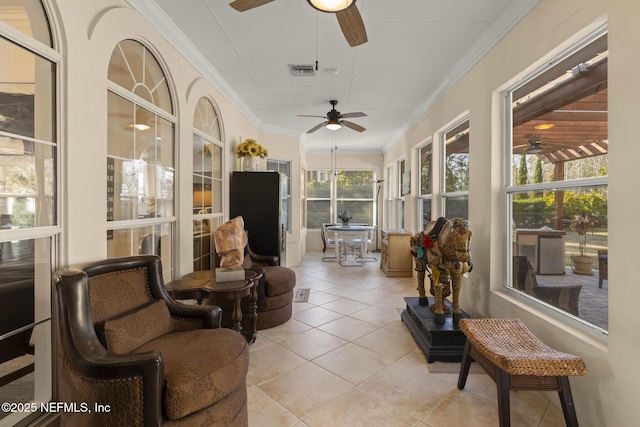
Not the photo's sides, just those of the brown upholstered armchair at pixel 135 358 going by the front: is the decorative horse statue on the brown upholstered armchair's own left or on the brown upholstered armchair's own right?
on the brown upholstered armchair's own left

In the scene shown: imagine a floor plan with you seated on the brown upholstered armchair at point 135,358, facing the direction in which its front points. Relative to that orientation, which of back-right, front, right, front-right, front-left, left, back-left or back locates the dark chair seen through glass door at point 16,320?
back

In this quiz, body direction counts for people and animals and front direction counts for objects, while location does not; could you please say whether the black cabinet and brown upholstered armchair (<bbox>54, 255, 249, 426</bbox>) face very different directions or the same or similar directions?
same or similar directions

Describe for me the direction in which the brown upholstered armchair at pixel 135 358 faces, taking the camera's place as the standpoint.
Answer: facing the viewer and to the right of the viewer

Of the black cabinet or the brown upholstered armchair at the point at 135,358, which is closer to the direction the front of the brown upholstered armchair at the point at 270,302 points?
the brown upholstered armchair

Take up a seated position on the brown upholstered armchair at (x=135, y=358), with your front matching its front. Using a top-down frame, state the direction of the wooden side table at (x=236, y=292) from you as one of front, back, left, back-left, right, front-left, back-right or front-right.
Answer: left

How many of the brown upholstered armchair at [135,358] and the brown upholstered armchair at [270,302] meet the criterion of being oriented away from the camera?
0

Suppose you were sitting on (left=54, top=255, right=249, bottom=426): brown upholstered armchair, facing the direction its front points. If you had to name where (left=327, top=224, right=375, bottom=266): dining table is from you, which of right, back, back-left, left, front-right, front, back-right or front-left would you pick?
left
